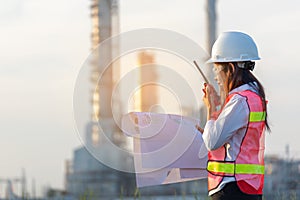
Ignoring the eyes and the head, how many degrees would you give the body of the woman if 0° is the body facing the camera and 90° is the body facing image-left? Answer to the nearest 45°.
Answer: approximately 90°

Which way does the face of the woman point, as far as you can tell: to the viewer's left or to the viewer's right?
to the viewer's left
